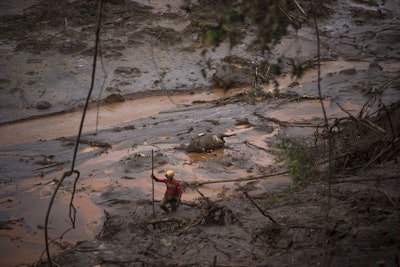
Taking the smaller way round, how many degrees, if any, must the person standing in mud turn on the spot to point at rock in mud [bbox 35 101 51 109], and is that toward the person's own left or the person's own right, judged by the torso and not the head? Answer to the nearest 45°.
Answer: approximately 90° to the person's own right

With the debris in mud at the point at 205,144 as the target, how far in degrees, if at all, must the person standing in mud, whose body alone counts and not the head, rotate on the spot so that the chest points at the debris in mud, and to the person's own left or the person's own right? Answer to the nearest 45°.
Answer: approximately 135° to the person's own right

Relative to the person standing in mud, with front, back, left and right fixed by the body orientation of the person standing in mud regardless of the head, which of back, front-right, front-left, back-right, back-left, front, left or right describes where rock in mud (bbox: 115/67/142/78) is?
back-right

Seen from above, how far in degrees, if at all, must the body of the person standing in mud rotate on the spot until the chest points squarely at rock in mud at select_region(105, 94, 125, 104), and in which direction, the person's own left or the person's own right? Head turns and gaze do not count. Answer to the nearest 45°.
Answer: approximately 135° to the person's own right

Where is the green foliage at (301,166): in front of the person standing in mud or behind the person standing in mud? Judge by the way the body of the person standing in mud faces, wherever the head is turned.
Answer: behind

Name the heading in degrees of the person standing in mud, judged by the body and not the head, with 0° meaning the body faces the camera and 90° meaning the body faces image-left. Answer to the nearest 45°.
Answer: approximately 45°
